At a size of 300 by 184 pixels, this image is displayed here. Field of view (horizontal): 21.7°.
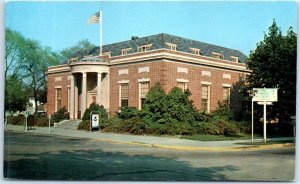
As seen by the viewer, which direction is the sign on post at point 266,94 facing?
toward the camera

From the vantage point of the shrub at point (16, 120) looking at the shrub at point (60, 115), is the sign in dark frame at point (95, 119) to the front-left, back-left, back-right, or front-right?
front-right

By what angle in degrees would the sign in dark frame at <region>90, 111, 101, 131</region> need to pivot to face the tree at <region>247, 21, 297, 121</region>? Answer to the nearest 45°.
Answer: approximately 90° to its left

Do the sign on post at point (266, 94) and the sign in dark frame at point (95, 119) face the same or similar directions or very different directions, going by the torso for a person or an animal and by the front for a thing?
same or similar directions

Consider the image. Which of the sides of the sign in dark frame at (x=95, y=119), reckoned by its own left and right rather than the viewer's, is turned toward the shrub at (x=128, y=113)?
left

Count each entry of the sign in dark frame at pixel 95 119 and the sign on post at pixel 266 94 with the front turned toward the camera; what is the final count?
2

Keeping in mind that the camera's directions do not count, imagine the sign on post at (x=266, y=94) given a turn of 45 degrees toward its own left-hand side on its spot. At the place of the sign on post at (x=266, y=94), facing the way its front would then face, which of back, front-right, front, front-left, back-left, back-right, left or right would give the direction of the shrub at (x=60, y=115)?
back-right

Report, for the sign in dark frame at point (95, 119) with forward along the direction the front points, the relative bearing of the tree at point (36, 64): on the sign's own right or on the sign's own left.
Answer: on the sign's own right

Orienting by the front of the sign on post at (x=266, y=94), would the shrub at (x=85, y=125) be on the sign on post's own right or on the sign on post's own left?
on the sign on post's own right

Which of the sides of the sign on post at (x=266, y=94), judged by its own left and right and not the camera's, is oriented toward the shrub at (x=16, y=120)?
right
